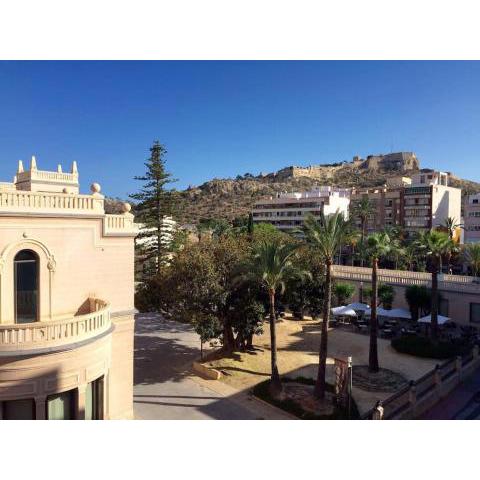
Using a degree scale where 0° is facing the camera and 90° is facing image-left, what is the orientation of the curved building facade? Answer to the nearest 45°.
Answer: approximately 0°

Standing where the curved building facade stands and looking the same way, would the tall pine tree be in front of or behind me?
behind

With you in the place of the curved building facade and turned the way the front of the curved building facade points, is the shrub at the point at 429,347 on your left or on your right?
on your left
